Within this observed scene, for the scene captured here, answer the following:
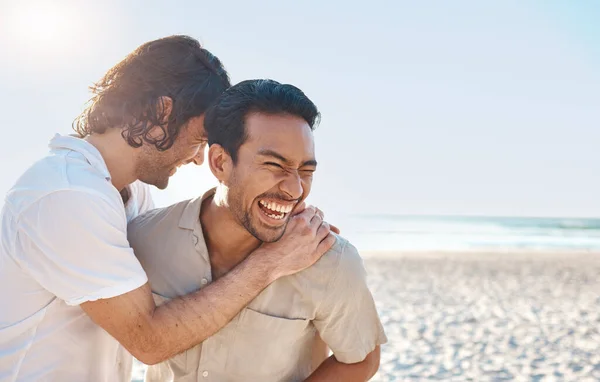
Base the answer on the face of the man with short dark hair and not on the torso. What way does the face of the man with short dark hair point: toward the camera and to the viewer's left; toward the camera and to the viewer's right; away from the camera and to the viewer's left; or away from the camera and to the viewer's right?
toward the camera and to the viewer's right

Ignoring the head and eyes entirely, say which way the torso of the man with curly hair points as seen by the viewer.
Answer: to the viewer's right

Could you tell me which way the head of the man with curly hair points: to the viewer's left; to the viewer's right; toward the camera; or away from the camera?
to the viewer's right
